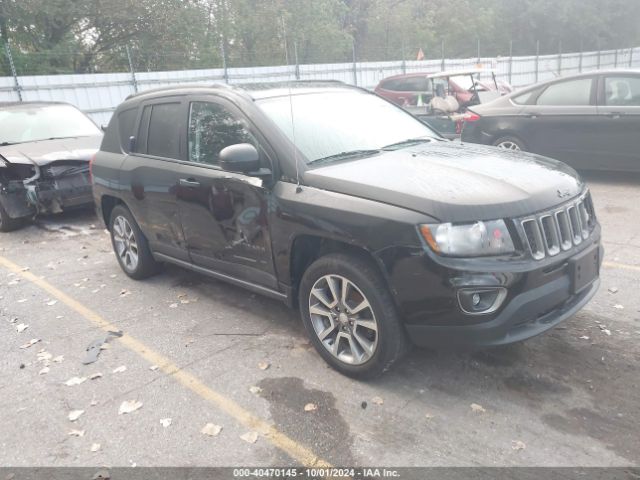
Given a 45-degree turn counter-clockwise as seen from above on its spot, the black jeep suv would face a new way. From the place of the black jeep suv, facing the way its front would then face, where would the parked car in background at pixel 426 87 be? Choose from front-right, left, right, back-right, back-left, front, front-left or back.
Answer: left

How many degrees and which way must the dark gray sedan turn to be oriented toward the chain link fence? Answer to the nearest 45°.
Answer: approximately 135° to its left

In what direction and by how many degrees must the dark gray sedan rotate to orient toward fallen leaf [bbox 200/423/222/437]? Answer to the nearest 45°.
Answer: approximately 90° to its right

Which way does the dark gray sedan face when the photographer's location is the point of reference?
facing to the right of the viewer

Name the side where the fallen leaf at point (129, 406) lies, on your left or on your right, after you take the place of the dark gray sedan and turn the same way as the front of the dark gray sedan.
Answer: on your right

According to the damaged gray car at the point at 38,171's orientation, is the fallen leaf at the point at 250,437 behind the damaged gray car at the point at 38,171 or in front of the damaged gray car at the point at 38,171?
in front
